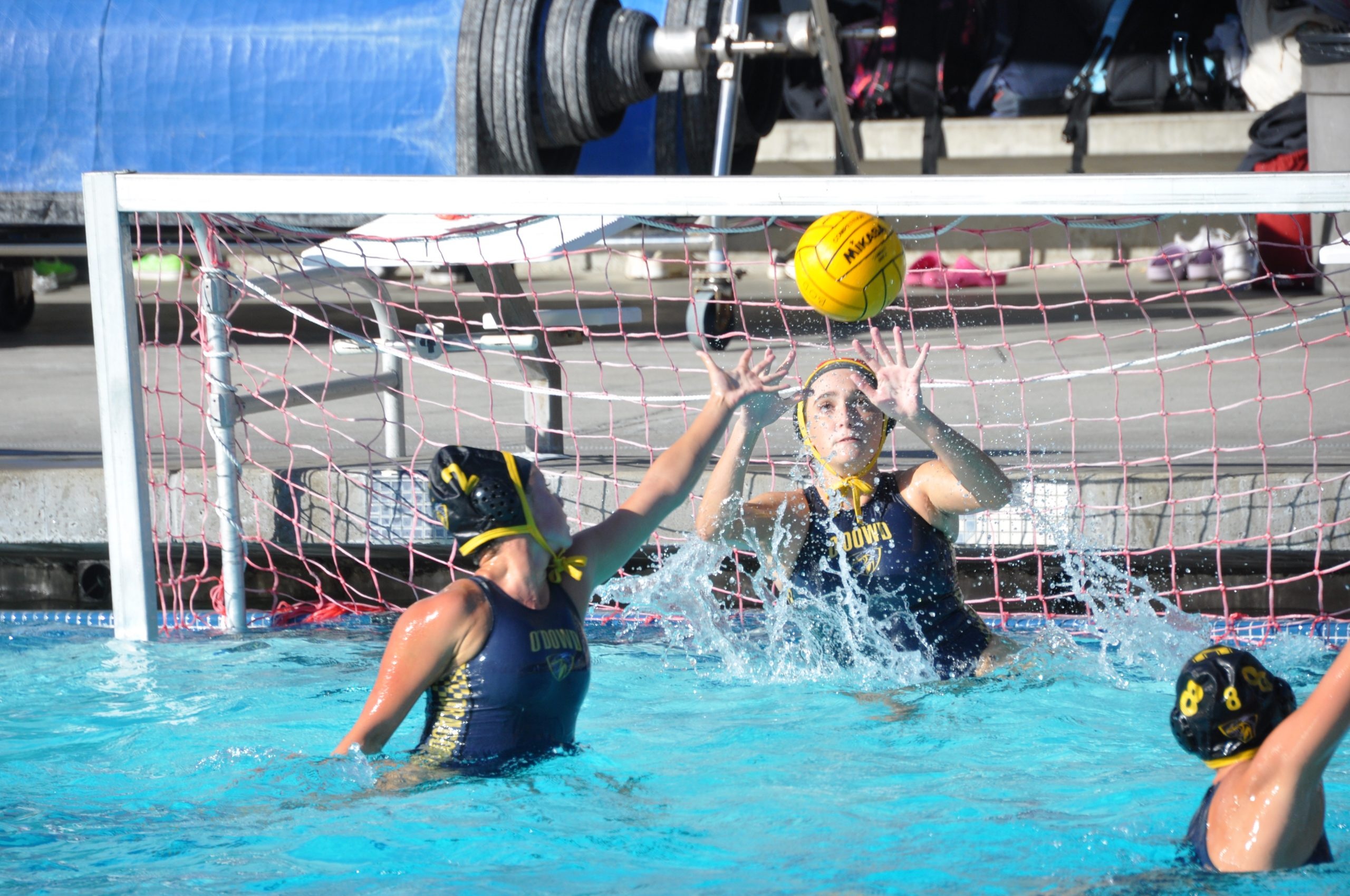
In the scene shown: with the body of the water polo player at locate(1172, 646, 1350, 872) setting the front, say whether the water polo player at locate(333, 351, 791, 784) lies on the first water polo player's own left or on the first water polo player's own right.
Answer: on the first water polo player's own left

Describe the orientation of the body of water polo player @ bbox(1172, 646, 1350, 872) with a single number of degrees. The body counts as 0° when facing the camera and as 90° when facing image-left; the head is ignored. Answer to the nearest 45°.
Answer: approximately 225°

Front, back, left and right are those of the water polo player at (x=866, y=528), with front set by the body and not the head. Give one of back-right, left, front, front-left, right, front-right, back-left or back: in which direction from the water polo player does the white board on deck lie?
back-right

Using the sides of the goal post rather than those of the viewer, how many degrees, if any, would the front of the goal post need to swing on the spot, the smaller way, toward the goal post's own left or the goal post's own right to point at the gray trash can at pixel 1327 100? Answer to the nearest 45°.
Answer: approximately 135° to the goal post's own left

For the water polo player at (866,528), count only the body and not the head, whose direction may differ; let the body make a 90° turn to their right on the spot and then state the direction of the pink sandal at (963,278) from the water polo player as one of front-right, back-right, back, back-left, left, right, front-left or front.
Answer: right

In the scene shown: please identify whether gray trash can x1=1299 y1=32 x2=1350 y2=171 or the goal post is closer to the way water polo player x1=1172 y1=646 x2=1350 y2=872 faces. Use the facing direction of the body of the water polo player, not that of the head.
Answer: the gray trash can

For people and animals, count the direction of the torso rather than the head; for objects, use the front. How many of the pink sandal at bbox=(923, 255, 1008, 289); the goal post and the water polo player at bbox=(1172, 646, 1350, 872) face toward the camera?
1

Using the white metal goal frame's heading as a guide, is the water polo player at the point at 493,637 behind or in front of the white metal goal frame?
in front

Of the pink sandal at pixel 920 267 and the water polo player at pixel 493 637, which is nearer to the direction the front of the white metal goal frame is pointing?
the water polo player

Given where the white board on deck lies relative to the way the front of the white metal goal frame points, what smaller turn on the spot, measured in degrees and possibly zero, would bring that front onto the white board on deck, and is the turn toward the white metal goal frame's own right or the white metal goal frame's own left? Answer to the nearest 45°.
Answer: approximately 180°
